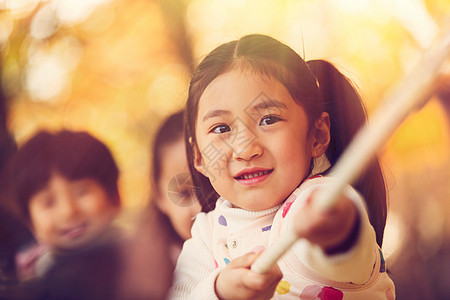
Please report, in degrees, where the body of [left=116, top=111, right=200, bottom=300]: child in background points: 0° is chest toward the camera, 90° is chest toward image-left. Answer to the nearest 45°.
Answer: approximately 315°

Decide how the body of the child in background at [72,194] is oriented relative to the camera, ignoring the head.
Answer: toward the camera

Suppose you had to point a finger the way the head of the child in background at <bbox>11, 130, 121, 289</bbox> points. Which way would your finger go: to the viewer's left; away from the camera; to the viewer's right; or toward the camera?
toward the camera

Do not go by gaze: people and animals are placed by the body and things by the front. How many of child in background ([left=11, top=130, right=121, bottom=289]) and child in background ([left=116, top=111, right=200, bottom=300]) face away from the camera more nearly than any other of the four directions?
0
